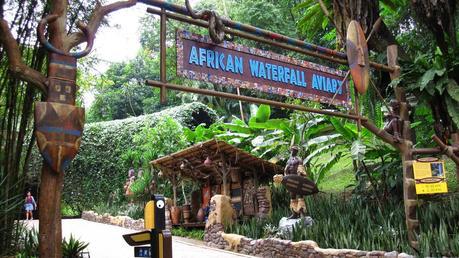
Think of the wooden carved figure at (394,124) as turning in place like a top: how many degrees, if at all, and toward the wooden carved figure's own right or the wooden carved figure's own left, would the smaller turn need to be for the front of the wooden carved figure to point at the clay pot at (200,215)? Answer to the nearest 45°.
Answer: approximately 45° to the wooden carved figure's own right

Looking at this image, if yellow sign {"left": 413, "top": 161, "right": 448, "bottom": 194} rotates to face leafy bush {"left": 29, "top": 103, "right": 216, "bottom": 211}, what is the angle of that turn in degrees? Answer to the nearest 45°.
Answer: approximately 135° to its right

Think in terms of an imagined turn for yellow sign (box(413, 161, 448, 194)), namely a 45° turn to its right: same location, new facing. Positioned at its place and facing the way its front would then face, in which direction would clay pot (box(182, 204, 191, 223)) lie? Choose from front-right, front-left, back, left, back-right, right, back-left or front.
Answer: right

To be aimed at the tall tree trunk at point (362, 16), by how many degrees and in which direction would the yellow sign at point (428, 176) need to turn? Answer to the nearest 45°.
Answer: approximately 180°

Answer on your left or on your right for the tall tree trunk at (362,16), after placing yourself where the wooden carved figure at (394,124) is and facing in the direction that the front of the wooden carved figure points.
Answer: on your right

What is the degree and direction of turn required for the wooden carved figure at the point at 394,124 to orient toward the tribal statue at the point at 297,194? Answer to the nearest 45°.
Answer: approximately 45° to its right

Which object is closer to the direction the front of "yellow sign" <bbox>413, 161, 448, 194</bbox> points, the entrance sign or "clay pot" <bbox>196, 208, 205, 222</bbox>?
the entrance sign

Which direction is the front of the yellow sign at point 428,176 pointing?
toward the camera
